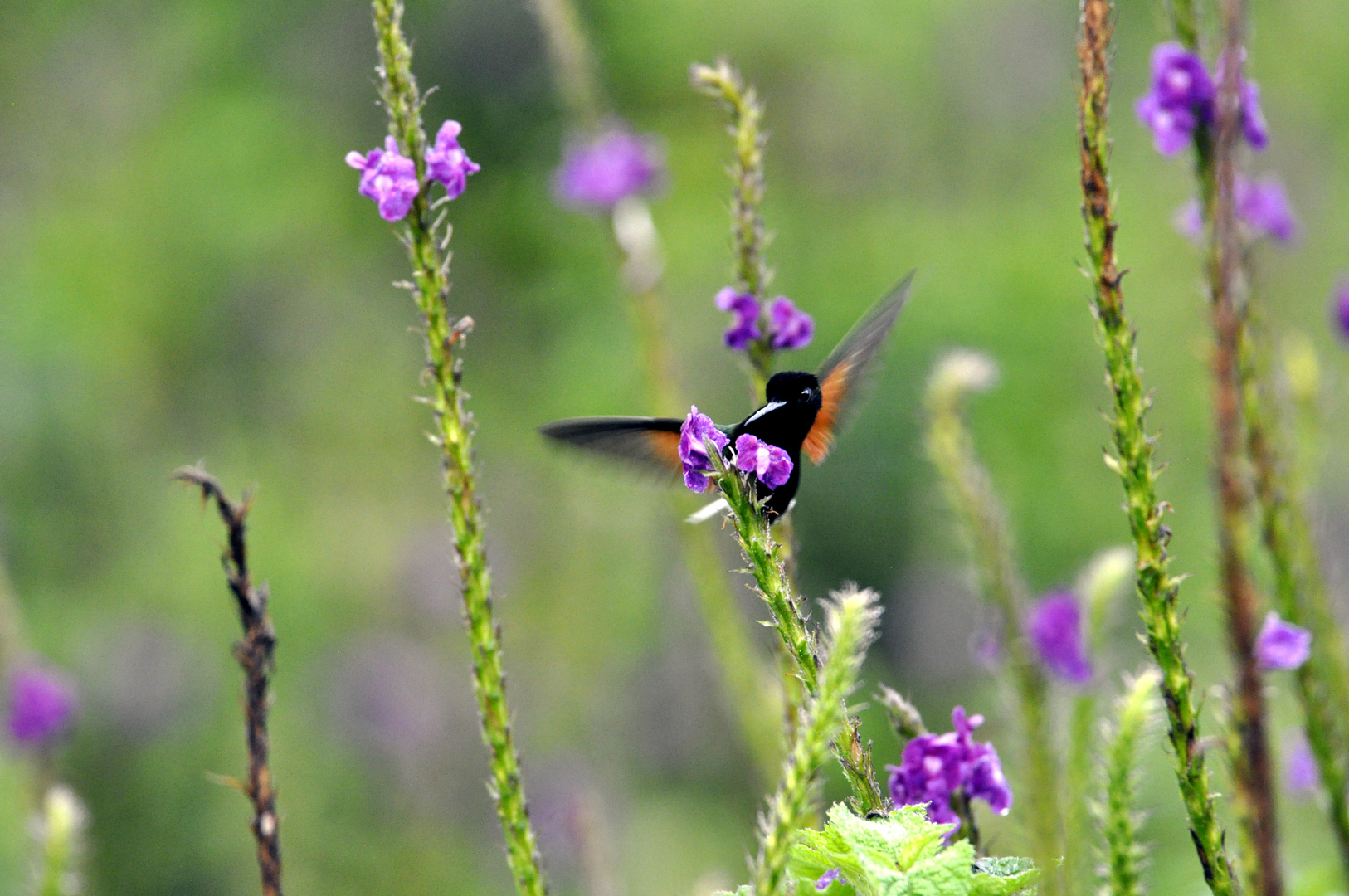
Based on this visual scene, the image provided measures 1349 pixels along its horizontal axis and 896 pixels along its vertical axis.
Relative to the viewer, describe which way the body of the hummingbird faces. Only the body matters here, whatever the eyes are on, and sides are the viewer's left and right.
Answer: facing the viewer and to the left of the viewer

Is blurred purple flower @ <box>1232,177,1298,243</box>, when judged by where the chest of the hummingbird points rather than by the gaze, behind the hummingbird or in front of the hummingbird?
behind

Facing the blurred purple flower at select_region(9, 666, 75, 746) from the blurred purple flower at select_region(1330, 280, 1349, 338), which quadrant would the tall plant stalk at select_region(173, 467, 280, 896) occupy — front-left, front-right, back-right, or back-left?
front-left

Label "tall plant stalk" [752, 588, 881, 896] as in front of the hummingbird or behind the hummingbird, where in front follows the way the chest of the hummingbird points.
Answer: in front

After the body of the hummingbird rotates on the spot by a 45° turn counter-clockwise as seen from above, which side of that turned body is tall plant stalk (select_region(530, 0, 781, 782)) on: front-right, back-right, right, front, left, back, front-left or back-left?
back
